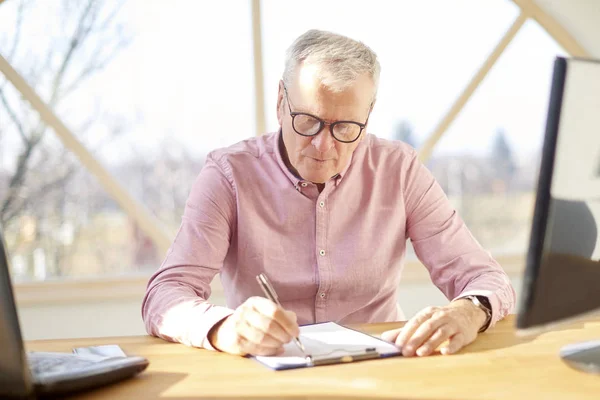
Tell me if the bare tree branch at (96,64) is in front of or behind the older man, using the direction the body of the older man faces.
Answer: behind

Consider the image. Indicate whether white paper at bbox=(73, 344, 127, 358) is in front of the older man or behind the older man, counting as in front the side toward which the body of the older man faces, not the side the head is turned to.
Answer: in front

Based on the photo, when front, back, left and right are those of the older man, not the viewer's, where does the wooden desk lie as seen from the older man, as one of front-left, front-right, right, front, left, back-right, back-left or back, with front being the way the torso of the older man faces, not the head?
front

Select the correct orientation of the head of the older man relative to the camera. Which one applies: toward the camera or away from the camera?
toward the camera

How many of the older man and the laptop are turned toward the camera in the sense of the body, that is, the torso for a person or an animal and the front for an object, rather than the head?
1

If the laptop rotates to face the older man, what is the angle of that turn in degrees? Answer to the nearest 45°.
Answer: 0° — it already faces them

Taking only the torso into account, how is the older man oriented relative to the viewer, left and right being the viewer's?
facing the viewer

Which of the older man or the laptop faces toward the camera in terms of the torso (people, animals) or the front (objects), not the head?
the older man

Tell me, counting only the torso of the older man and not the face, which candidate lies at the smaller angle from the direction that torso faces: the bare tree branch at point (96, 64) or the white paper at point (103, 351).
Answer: the white paper

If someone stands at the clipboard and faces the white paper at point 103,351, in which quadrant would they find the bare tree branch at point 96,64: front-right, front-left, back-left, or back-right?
front-right

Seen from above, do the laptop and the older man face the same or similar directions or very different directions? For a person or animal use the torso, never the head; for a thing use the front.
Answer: very different directions
